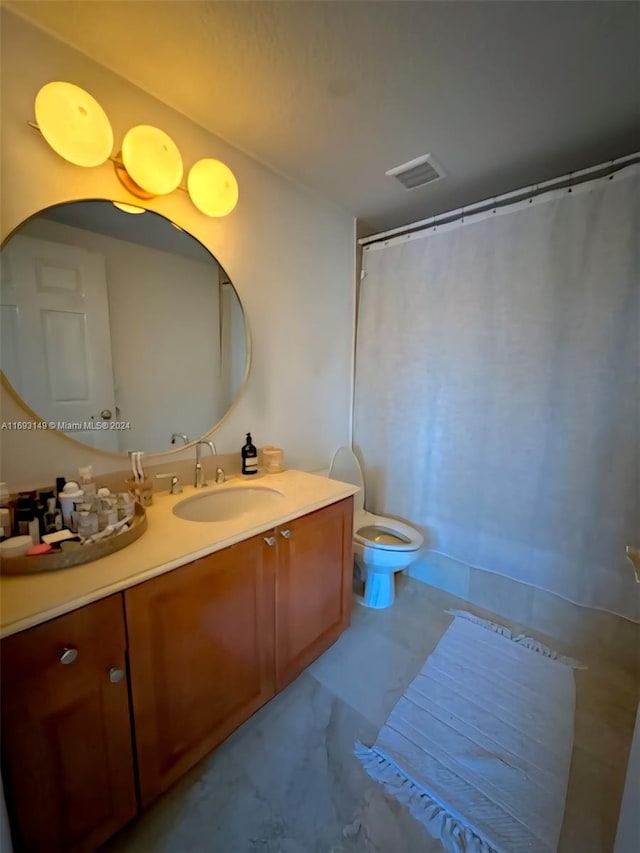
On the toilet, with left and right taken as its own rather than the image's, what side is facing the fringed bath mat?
front

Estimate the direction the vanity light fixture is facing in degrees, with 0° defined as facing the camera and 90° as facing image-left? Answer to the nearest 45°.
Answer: approximately 315°

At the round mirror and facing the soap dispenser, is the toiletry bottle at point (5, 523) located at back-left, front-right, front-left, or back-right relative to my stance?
back-right

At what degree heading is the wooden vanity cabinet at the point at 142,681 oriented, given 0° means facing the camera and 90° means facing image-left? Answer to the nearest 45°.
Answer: approximately 315°

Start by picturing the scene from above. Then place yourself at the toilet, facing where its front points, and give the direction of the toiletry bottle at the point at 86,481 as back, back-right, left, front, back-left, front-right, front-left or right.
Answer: right
